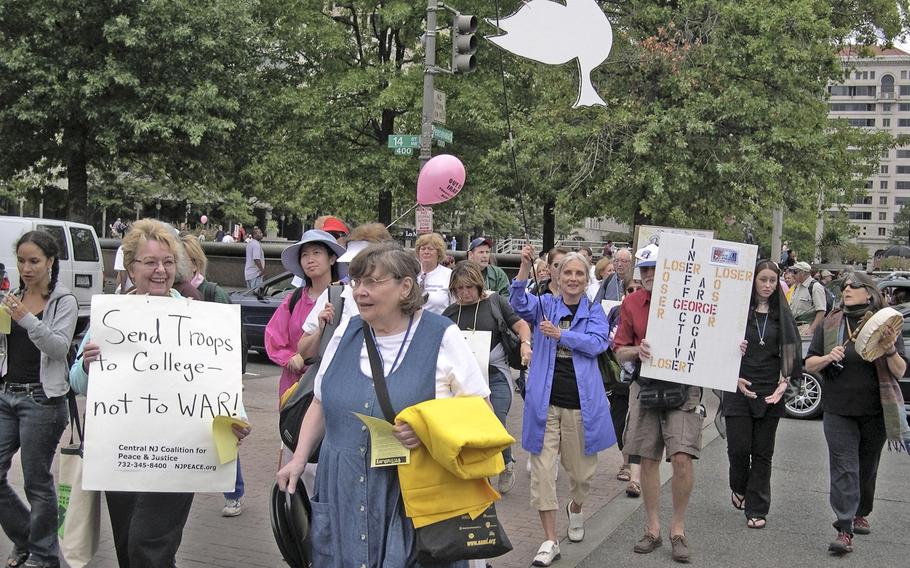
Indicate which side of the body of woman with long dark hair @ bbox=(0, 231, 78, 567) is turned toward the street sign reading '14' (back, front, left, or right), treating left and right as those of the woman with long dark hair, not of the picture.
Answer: back

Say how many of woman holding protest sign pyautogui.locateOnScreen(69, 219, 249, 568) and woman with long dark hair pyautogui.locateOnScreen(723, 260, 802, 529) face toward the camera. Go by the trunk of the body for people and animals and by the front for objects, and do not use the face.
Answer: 2

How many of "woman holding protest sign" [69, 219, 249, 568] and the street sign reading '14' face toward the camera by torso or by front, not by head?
2

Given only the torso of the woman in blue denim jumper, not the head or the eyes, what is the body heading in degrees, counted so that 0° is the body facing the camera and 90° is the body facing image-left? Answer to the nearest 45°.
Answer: approximately 45°

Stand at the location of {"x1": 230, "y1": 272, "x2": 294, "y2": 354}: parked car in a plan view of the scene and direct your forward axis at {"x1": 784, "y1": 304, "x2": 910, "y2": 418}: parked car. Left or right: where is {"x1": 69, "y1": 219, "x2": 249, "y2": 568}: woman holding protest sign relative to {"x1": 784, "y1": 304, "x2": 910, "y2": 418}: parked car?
right

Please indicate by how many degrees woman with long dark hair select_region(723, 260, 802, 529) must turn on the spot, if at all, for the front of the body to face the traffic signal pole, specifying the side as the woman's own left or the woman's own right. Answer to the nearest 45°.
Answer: approximately 135° to the woman's own right

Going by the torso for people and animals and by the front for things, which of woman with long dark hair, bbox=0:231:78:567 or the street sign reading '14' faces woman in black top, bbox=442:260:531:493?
the street sign reading '14'

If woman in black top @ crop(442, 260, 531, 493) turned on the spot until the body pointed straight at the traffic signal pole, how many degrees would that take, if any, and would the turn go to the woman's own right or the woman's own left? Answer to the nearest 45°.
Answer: approximately 180°
